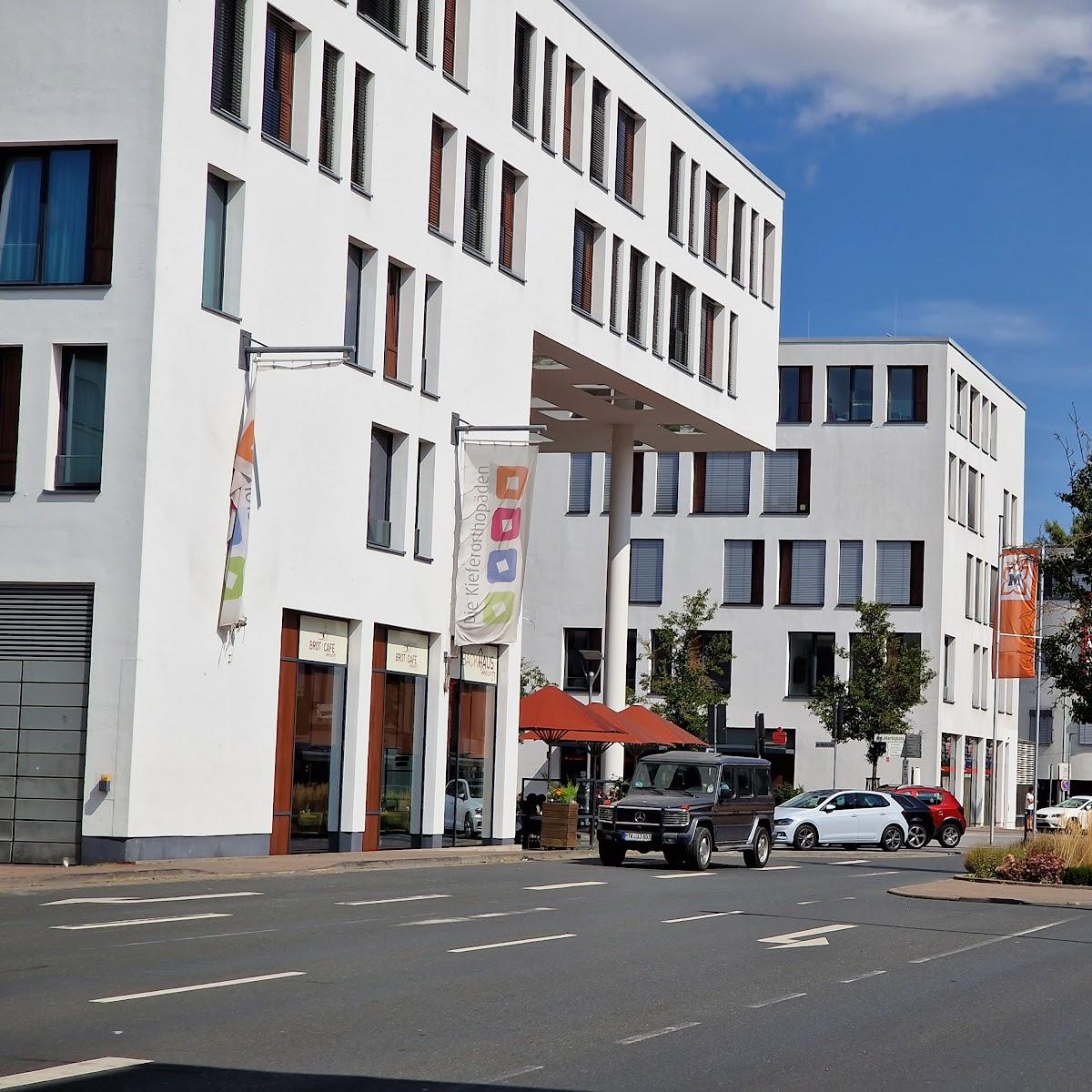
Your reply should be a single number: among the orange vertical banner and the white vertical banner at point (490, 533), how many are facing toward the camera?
2

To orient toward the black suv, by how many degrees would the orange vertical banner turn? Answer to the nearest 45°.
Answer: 0° — it already faces it

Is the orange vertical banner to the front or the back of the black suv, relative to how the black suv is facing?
to the back

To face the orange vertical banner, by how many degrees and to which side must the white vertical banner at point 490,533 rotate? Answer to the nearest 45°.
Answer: approximately 135° to its left

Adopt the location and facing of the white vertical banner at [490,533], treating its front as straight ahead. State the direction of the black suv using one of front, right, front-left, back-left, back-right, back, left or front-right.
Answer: front-left

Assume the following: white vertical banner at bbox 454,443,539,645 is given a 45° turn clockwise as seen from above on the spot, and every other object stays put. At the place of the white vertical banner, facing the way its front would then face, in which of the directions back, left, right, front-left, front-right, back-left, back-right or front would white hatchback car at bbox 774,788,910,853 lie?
back

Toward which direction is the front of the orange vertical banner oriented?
toward the camera

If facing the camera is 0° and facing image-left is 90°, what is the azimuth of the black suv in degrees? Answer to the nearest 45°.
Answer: approximately 45°

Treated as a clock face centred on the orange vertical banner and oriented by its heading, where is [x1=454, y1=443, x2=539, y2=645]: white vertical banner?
The white vertical banner is roughly at 1 o'clock from the orange vertical banner.

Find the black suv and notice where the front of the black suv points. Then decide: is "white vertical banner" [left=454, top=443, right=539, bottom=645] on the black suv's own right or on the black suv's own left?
on the black suv's own right
